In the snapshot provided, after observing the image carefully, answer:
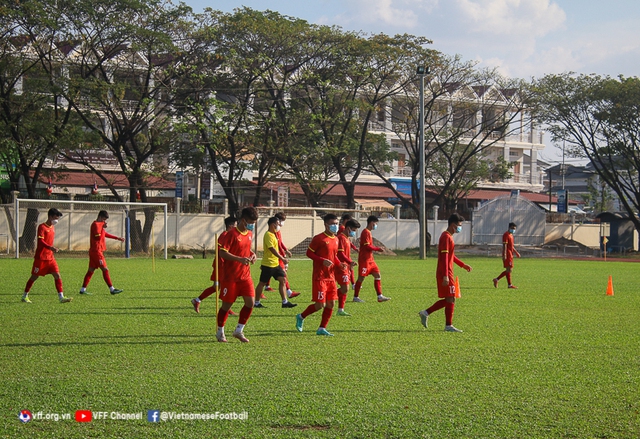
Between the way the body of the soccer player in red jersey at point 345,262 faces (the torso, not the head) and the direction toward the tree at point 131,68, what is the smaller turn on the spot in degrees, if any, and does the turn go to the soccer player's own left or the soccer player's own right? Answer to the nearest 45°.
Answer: approximately 180°

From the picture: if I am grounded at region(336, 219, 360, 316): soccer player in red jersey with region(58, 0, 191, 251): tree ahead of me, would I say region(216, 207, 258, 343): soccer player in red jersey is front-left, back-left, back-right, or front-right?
back-left

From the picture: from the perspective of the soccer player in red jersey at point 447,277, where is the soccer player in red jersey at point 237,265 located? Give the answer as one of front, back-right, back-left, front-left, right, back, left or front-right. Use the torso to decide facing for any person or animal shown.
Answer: back-right

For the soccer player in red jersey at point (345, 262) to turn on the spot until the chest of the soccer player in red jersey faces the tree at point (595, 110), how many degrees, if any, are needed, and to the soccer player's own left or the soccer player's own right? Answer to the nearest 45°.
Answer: approximately 90° to the soccer player's own left

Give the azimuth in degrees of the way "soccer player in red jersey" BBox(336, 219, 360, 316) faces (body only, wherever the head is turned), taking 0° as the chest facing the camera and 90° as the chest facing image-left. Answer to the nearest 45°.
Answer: approximately 315°

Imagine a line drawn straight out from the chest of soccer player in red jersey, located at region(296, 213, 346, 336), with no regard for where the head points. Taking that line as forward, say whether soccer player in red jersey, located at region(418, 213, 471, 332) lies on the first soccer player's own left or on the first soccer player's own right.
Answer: on the first soccer player's own left

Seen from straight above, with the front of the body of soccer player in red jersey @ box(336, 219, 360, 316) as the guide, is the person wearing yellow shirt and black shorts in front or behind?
behind

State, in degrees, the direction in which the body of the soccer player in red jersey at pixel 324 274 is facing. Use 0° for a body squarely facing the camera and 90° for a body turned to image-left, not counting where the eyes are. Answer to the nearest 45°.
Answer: approximately 315°

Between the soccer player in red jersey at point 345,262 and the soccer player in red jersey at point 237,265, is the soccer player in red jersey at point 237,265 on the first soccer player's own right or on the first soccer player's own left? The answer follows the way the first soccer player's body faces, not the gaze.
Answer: on the first soccer player's own right

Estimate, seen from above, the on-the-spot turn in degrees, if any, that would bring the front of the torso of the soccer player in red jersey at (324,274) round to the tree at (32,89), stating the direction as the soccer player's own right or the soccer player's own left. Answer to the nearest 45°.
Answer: approximately 180°
